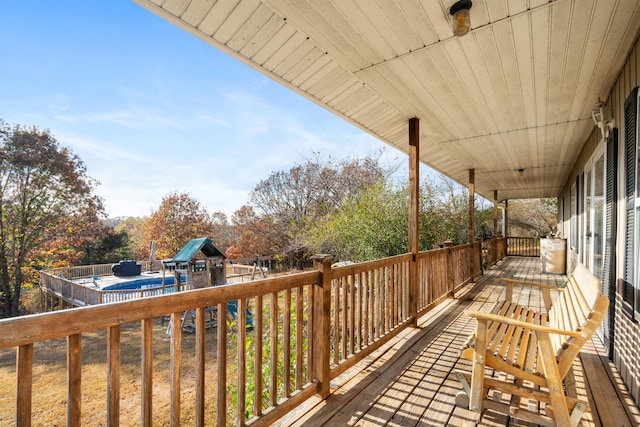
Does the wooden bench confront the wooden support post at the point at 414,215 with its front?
no

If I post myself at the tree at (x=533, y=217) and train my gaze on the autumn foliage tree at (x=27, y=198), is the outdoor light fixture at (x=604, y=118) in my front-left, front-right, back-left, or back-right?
front-left

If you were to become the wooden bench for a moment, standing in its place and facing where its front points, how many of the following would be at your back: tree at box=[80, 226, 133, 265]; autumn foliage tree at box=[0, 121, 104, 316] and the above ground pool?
0

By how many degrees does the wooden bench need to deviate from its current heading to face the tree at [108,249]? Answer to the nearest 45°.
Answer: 0° — it already faces it

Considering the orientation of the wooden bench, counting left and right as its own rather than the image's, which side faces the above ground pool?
front

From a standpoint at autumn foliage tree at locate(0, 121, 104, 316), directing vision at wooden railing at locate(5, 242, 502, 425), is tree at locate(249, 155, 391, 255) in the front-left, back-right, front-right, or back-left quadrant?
front-left

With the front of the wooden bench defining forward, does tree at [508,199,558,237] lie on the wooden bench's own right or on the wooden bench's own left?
on the wooden bench's own right

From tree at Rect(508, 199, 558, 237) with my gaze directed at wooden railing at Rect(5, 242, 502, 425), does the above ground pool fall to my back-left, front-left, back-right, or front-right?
front-right

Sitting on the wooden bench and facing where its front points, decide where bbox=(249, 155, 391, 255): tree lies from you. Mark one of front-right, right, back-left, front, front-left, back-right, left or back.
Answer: front-right

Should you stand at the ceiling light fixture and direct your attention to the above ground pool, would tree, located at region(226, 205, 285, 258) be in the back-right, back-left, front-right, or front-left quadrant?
front-right

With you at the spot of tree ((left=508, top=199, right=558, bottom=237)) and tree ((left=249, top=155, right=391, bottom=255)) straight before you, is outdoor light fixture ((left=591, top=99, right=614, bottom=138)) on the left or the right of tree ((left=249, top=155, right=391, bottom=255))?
left

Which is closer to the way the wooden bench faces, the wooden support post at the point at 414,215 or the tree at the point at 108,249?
the tree

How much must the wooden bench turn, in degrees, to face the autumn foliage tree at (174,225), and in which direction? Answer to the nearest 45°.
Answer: approximately 45° to its right

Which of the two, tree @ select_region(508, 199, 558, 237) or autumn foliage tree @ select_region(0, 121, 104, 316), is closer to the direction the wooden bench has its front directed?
the autumn foliage tree

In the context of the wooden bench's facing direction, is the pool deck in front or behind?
in front

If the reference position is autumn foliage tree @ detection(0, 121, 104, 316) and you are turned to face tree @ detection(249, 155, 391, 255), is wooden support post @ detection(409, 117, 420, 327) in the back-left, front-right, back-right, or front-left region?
front-right

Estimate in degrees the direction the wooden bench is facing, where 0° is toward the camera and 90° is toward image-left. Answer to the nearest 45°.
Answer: approximately 90°
